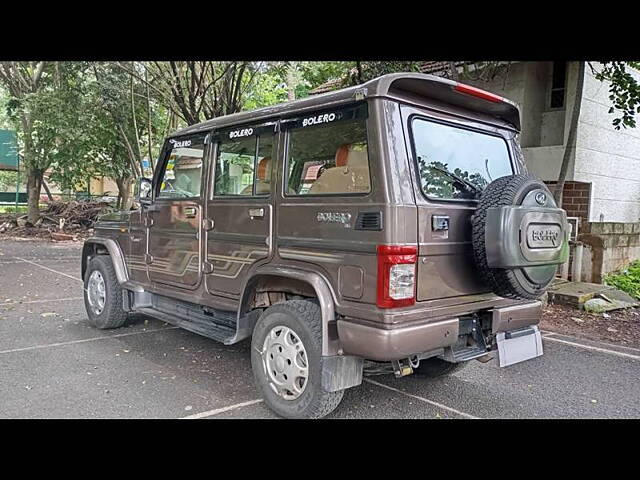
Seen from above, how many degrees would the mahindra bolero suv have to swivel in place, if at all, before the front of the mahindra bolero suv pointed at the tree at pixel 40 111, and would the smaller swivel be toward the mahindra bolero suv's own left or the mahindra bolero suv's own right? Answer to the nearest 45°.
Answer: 0° — it already faces it

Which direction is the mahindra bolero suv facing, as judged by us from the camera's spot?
facing away from the viewer and to the left of the viewer
